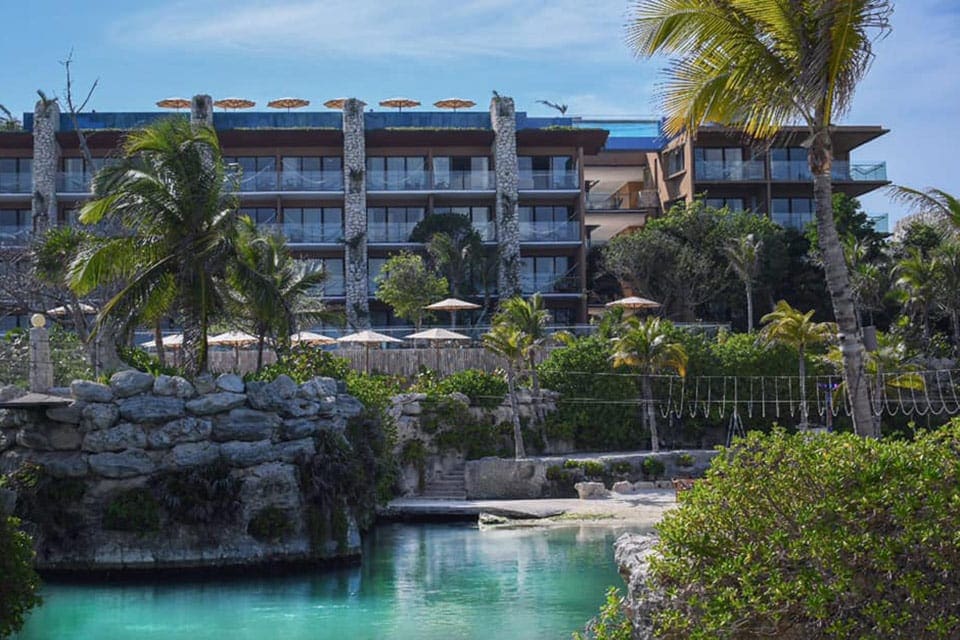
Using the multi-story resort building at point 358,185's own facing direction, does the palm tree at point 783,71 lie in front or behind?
in front

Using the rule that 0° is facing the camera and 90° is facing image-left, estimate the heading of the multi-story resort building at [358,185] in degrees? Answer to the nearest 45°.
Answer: approximately 0°

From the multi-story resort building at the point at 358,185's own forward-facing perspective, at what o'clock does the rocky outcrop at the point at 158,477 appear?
The rocky outcrop is roughly at 12 o'clock from the multi-story resort building.

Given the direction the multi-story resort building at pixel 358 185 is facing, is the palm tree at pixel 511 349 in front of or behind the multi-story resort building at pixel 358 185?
in front

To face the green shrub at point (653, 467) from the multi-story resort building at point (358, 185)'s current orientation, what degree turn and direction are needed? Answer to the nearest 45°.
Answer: approximately 45° to its left

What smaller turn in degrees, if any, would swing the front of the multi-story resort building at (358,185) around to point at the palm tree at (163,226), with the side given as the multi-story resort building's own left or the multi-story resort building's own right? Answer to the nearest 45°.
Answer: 0° — it already faces it

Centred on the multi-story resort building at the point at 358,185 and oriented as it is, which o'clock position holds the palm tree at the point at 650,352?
The palm tree is roughly at 11 o'clock from the multi-story resort building.

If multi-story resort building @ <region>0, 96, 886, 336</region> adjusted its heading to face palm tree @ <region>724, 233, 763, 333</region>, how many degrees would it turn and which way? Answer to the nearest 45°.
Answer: approximately 45° to its left

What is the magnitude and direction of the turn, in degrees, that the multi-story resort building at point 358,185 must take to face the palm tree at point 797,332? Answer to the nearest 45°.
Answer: approximately 45° to its left

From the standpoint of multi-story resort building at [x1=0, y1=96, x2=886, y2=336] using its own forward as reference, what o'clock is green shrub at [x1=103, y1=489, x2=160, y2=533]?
The green shrub is roughly at 12 o'clock from the multi-story resort building.

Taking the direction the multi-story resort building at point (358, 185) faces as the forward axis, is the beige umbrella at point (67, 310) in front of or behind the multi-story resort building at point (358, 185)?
in front
